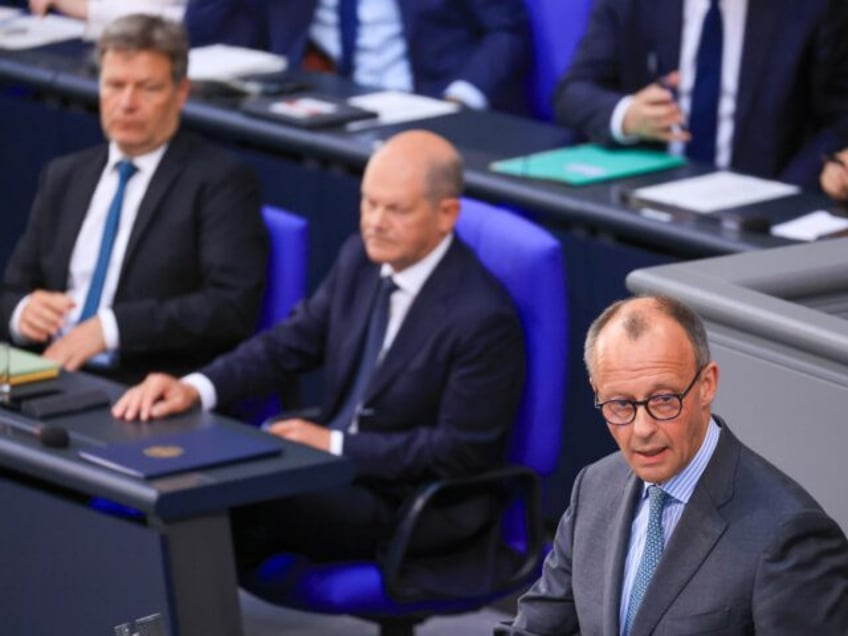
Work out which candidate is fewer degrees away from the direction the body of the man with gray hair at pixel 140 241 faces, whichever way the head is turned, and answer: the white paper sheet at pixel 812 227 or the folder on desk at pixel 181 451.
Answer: the folder on desk

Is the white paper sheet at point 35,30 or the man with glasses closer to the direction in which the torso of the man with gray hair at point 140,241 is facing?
the man with glasses

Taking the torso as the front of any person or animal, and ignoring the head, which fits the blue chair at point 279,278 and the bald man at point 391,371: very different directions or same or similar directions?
same or similar directions

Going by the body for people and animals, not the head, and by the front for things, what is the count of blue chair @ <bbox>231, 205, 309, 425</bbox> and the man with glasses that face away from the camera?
0

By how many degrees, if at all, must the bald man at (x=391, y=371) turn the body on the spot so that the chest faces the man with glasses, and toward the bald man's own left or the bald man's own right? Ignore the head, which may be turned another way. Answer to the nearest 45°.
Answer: approximately 45° to the bald man's own left

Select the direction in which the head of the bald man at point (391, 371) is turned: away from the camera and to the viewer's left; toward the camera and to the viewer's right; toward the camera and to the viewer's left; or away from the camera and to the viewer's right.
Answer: toward the camera and to the viewer's left

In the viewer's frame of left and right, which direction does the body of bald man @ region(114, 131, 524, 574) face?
facing the viewer and to the left of the viewer

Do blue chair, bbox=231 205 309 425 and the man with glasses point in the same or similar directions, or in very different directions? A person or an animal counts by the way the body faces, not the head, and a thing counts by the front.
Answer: same or similar directions
